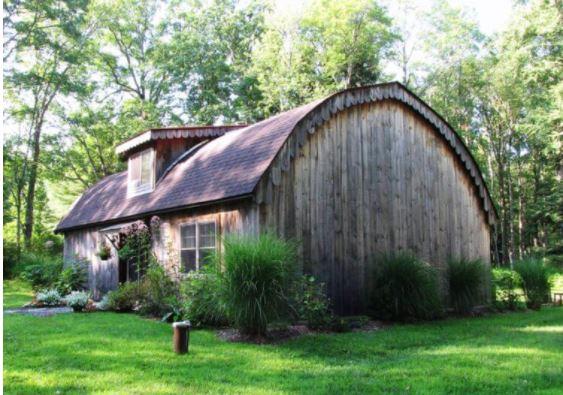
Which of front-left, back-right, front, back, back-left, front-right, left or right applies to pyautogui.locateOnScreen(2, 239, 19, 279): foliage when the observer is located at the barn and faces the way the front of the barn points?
right

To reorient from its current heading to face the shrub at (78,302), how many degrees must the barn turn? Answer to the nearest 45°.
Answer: approximately 45° to its right

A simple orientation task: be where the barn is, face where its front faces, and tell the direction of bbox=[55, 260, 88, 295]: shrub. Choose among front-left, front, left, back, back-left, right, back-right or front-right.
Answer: right

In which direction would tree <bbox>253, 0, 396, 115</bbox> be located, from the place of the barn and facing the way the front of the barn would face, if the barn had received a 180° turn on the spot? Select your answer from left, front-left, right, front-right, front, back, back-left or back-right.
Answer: front-left

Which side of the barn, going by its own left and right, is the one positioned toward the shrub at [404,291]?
left

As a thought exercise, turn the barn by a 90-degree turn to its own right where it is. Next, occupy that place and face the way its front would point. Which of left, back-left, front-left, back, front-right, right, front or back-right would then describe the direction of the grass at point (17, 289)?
front

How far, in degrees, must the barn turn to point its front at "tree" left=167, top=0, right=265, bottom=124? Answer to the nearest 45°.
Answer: approximately 135° to its right

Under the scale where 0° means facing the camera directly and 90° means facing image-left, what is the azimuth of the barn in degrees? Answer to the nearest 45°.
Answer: approximately 45°
